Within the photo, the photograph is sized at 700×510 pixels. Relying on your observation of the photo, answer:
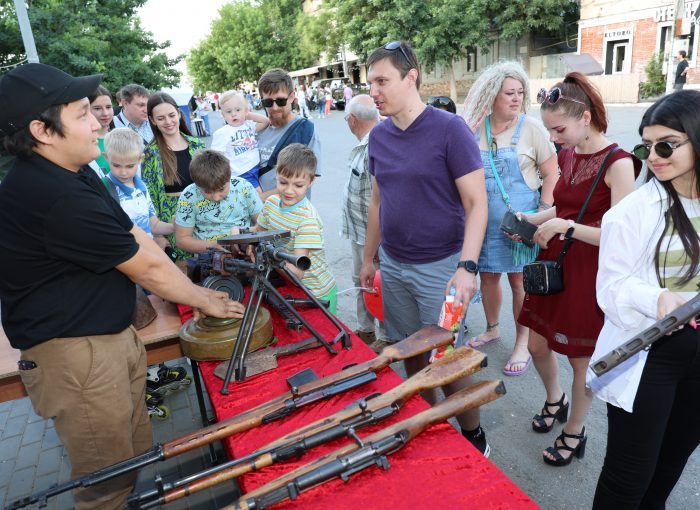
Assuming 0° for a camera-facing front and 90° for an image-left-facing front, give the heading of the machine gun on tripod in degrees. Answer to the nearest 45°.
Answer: approximately 315°

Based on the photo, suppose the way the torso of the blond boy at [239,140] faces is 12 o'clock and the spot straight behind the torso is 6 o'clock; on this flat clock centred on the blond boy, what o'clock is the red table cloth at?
The red table cloth is roughly at 12 o'clock from the blond boy.

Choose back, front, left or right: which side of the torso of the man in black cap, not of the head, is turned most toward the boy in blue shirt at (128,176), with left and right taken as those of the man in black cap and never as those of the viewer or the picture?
left

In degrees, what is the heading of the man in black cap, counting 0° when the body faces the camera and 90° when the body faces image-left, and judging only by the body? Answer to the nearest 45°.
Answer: approximately 270°

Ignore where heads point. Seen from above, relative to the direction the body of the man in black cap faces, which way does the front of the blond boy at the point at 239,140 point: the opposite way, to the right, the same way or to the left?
to the right

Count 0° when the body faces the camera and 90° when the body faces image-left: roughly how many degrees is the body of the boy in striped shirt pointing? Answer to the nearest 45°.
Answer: approximately 45°

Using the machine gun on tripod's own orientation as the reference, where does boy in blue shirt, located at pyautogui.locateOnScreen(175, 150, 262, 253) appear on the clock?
The boy in blue shirt is roughly at 7 o'clock from the machine gun on tripod.

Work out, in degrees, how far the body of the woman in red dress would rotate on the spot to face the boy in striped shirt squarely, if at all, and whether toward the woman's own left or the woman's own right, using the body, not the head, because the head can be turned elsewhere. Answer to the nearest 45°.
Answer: approximately 45° to the woman's own right

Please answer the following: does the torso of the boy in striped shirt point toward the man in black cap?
yes

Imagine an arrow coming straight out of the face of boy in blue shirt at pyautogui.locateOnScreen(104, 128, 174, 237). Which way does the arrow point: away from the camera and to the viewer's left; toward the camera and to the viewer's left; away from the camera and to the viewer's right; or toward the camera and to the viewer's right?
toward the camera and to the viewer's right

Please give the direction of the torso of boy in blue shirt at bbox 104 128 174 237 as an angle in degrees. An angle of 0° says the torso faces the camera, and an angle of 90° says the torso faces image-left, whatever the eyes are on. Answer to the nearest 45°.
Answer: approximately 0°

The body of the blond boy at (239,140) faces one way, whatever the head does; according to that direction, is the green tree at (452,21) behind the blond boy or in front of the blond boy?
behind
